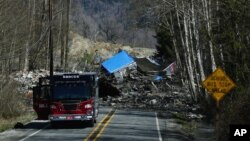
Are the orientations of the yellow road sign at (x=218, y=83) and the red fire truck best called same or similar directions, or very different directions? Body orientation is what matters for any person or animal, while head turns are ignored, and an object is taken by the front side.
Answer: same or similar directions

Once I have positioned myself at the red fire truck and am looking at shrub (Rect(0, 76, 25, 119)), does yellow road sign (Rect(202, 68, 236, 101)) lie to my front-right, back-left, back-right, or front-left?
back-right

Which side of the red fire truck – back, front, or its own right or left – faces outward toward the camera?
front

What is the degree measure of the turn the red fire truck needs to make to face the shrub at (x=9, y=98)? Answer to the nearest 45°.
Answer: approximately 135° to its right

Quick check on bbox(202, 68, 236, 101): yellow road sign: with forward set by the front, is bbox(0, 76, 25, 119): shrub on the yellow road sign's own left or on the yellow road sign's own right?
on the yellow road sign's own right

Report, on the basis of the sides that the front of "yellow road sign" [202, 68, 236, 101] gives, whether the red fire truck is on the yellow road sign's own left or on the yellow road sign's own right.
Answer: on the yellow road sign's own right

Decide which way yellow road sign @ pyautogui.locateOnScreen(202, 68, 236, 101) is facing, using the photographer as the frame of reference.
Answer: facing the viewer

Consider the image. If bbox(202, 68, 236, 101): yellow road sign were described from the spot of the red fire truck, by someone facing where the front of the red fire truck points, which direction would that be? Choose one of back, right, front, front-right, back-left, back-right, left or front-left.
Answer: front-left
